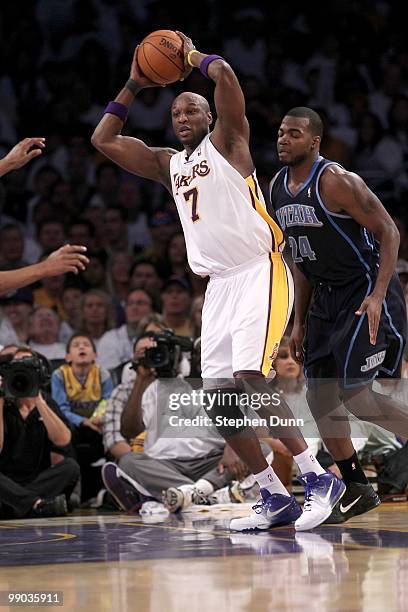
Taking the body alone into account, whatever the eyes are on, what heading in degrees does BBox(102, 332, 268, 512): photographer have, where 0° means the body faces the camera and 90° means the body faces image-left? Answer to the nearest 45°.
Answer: approximately 0°

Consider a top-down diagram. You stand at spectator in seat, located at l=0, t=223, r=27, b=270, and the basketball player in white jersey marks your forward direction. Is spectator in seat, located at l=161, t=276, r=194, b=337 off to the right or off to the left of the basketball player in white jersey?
left

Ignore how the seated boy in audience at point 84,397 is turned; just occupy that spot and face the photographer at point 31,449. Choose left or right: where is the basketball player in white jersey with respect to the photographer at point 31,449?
left

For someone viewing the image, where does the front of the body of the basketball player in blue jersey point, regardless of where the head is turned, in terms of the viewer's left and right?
facing the viewer and to the left of the viewer

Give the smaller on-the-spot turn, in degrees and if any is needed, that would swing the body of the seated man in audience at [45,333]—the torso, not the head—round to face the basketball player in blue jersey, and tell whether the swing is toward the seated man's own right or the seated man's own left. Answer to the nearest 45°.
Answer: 0° — they already face them

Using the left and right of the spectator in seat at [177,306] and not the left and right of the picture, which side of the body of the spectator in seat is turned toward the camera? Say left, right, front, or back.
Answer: front

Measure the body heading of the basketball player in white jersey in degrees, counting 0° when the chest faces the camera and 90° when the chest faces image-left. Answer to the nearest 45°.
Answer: approximately 45°

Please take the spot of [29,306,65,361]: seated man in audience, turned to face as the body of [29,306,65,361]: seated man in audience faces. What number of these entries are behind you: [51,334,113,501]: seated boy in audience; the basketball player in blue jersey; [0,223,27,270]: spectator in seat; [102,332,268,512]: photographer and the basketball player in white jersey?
1

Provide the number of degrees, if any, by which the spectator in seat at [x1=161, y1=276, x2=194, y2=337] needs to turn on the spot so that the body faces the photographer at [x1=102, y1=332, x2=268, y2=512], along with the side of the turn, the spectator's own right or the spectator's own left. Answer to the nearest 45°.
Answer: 0° — they already face them

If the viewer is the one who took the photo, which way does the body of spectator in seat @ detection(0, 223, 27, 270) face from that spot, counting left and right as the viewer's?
facing the viewer

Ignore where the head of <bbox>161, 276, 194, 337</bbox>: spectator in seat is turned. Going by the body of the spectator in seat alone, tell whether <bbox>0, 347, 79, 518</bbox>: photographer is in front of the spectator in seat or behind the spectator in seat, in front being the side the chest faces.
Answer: in front

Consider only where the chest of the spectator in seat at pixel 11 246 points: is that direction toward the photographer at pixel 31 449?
yes

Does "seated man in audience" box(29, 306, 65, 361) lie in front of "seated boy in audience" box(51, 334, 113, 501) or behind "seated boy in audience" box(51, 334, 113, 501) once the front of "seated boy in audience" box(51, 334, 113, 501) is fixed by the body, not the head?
behind

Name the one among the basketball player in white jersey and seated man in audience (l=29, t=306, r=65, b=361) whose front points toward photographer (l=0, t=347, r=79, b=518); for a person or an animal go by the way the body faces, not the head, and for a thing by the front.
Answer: the seated man in audience
